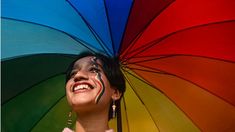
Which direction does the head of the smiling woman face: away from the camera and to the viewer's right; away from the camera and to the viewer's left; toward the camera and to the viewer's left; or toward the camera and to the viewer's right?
toward the camera and to the viewer's left

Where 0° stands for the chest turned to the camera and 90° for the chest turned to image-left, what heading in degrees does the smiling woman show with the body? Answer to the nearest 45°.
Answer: approximately 45°
